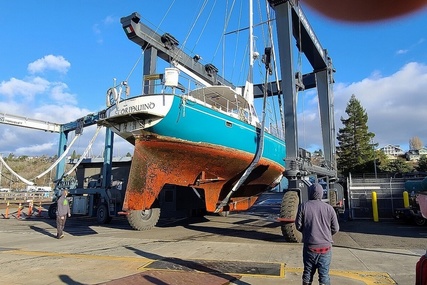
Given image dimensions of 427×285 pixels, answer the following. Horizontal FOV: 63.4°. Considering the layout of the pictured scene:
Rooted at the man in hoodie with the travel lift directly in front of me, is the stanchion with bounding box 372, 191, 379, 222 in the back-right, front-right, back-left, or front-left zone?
front-right

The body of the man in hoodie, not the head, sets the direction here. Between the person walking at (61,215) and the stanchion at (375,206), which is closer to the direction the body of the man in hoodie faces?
the stanchion

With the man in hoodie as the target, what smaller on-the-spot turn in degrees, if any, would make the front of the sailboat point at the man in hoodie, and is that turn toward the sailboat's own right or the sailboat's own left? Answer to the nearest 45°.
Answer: approximately 135° to the sailboat's own right

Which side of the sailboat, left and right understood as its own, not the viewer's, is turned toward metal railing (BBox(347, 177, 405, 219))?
front

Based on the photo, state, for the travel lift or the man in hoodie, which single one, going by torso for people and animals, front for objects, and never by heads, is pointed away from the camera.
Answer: the man in hoodie

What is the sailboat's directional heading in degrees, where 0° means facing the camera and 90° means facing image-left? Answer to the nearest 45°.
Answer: approximately 225°

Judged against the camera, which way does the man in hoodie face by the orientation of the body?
away from the camera

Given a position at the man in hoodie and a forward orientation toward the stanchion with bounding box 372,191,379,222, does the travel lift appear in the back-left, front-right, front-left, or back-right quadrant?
front-left

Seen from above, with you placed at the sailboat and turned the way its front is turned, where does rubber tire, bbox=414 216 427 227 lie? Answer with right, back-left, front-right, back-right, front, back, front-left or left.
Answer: front-right
